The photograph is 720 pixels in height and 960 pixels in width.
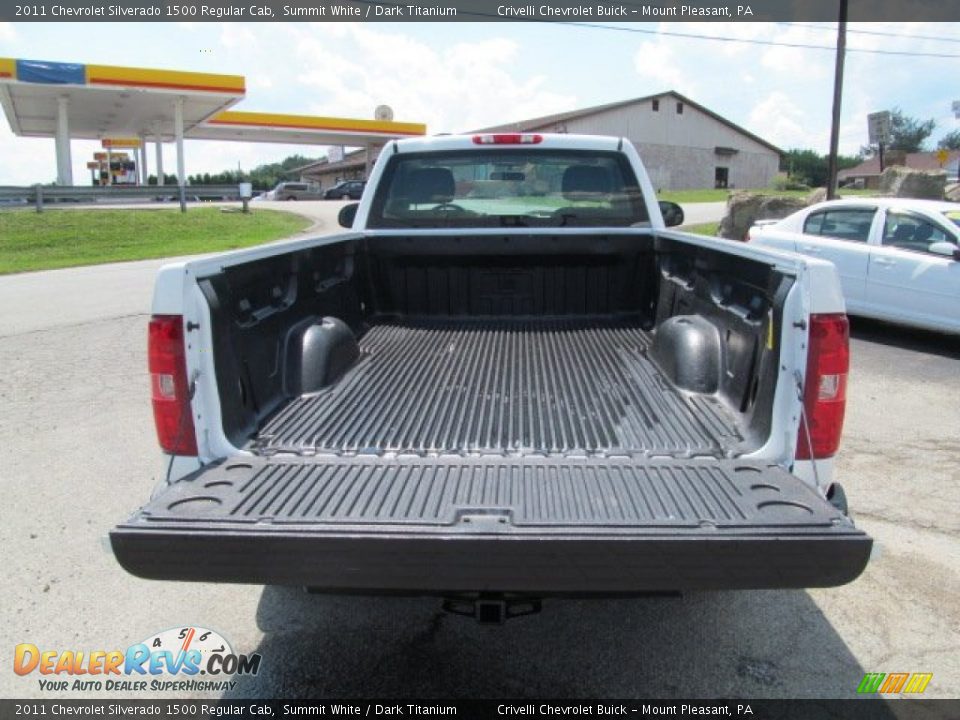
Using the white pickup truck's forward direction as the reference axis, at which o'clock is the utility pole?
The utility pole is roughly at 1 o'clock from the white pickup truck.

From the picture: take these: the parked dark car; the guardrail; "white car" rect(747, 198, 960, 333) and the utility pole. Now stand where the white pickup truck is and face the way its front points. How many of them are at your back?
0

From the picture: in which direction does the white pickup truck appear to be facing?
away from the camera

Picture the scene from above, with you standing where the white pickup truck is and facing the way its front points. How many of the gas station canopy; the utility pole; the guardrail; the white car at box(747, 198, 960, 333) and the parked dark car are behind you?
0

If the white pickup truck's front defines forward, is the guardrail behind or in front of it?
in front

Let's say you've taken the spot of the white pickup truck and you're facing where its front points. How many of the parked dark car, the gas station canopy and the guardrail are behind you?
0

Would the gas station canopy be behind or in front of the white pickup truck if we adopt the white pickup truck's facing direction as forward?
in front

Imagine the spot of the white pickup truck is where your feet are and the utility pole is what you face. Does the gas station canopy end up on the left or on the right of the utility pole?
left

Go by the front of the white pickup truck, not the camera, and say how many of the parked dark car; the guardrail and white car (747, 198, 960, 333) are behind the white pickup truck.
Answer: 0

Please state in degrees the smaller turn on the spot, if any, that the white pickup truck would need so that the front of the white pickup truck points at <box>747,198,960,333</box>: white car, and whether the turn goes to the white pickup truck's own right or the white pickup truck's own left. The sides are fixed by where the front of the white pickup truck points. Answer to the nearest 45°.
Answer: approximately 45° to the white pickup truck's own right
